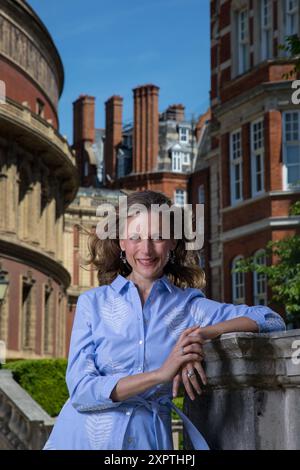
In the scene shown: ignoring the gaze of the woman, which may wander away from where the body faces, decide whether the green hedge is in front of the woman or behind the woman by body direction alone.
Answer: behind

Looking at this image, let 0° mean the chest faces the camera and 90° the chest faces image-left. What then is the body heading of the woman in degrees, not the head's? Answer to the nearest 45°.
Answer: approximately 0°

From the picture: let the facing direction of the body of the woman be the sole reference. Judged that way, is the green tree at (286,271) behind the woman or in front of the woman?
behind

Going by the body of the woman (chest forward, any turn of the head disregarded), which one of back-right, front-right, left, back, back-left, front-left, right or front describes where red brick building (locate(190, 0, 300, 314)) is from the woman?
back

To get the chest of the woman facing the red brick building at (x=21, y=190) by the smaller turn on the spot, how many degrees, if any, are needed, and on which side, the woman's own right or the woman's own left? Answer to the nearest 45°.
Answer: approximately 180°
